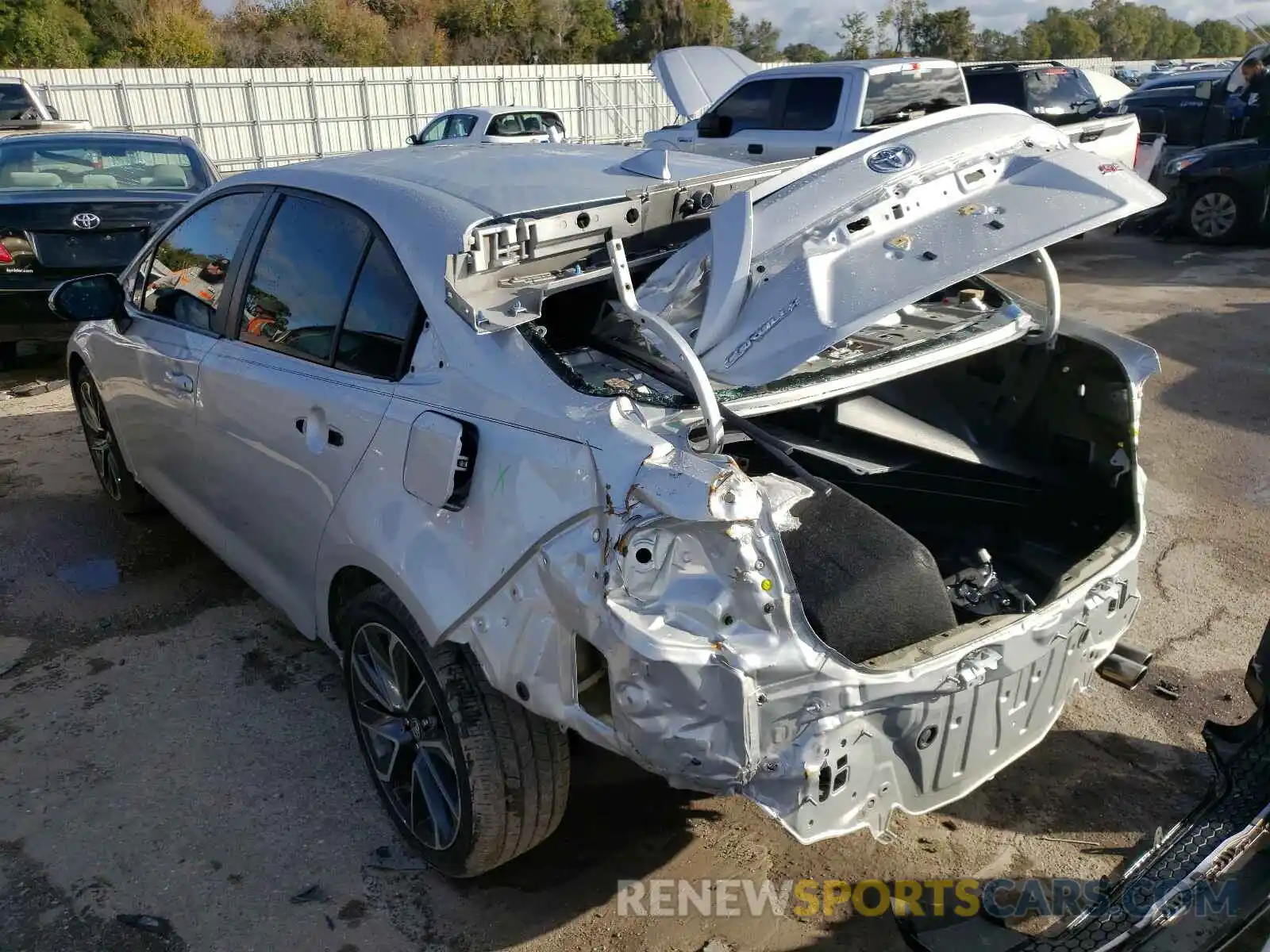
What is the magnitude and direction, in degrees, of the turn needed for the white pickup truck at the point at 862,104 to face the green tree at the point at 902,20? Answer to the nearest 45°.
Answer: approximately 45° to its right

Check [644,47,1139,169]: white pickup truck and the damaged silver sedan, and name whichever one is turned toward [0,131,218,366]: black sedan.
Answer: the damaged silver sedan

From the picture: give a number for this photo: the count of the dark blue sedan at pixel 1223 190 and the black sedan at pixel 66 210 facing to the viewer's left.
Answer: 1

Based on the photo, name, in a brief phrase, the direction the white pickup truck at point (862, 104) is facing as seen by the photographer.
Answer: facing away from the viewer and to the left of the viewer

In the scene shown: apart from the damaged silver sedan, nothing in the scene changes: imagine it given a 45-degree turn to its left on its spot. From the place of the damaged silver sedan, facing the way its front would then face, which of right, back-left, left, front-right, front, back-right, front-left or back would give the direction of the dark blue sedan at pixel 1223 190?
back-right

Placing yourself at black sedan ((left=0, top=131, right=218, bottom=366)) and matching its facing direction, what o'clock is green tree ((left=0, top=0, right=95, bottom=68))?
The green tree is roughly at 12 o'clock from the black sedan.

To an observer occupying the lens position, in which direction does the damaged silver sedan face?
facing away from the viewer and to the left of the viewer

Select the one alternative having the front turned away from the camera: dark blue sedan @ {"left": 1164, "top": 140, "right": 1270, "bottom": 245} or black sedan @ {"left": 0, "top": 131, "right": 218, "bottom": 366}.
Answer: black sedan @ {"left": 0, "top": 131, "right": 218, "bottom": 366}

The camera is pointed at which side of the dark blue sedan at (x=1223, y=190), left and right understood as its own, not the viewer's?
left

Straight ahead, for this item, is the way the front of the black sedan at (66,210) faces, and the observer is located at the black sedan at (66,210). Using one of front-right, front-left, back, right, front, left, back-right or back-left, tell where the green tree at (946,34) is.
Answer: front-right

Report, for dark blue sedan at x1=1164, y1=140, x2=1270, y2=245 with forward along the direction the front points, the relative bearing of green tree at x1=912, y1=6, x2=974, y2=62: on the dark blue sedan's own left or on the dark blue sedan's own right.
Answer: on the dark blue sedan's own right

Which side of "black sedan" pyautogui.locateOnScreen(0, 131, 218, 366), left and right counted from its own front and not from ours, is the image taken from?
back
